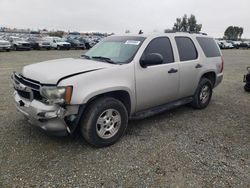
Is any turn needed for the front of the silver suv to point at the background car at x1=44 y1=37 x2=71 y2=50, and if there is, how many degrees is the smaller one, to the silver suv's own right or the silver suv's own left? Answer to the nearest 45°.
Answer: approximately 135° to the silver suv's own right

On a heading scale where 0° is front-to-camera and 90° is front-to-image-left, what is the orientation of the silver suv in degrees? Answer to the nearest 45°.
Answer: approximately 45°

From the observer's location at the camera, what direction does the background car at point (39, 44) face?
facing the viewer and to the right of the viewer

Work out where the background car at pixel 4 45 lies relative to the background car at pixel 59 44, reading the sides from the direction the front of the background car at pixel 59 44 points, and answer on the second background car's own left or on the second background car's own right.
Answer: on the second background car's own right

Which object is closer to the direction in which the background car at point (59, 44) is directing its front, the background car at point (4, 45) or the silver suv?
the silver suv

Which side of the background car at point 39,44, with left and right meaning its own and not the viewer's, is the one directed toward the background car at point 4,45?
right

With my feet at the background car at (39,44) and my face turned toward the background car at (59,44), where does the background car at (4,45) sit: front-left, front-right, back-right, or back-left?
back-right

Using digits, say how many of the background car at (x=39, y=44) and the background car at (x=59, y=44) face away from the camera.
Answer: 0

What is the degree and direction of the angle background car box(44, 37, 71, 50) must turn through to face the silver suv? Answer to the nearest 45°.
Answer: approximately 45° to its right

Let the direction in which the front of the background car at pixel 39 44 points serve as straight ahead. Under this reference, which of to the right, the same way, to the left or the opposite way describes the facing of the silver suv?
to the right
